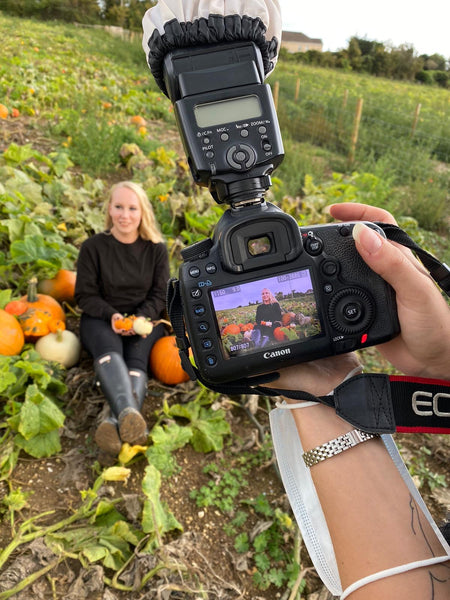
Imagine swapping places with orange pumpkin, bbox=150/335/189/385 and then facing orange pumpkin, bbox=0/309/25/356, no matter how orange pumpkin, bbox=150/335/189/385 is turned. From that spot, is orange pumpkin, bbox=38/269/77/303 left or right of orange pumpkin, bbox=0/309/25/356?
right

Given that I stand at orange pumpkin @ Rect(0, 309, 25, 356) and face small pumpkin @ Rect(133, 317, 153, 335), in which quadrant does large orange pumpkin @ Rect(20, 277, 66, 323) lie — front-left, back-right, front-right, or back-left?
front-left

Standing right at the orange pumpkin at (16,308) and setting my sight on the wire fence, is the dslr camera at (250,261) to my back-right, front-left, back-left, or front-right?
back-right

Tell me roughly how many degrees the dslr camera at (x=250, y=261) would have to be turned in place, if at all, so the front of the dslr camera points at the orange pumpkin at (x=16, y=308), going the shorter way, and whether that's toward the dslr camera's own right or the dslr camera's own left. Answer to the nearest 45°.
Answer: approximately 45° to the dslr camera's own left

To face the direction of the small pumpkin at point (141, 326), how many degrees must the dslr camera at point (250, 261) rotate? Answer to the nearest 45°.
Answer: approximately 45° to its left

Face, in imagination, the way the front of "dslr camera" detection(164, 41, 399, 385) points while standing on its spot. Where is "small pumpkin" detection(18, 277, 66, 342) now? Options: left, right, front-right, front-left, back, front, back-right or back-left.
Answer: front-left

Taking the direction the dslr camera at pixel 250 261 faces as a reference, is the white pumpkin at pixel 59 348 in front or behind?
in front

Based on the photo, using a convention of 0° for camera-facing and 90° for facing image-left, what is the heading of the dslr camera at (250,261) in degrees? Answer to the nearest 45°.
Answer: approximately 180°

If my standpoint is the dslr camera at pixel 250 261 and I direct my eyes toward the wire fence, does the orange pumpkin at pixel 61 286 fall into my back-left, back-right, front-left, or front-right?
front-left

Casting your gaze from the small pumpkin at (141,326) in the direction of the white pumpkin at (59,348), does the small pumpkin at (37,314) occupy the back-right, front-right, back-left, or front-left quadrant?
front-right

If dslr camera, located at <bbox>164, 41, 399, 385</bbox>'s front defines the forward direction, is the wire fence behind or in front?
in front

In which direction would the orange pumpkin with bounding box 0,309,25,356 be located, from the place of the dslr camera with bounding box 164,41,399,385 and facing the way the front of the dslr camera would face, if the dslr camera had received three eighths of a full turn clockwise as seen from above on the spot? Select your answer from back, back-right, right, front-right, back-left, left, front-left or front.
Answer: back

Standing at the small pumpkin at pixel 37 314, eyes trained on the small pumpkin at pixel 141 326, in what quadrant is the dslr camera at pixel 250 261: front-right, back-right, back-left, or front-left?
front-right

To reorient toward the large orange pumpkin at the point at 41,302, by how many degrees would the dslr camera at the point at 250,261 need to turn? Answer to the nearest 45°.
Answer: approximately 45° to its left
